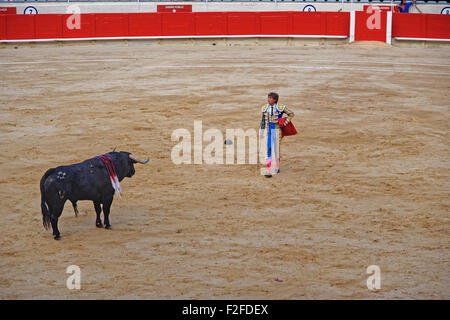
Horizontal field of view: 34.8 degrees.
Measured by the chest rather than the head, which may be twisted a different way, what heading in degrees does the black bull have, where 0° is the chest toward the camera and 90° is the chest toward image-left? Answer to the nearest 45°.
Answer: approximately 225°

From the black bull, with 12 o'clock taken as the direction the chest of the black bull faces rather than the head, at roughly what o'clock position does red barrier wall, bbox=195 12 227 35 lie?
The red barrier wall is roughly at 11 o'clock from the black bull.
